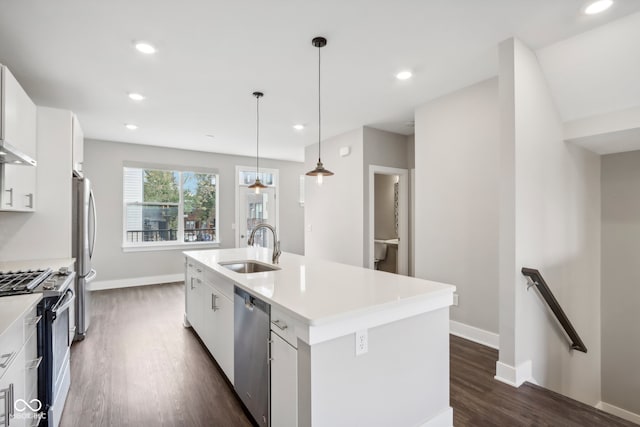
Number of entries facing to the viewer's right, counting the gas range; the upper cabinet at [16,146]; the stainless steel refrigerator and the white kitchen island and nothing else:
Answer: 3

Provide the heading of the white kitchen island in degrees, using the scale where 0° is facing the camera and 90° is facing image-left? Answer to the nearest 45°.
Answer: approximately 45°

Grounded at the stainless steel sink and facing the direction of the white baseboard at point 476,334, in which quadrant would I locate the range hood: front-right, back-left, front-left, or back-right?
back-right

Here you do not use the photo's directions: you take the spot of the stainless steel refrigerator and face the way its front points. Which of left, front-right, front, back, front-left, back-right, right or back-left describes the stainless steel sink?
front-right

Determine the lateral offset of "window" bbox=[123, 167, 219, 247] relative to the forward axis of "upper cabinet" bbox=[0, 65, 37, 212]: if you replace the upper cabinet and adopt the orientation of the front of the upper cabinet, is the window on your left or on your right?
on your left

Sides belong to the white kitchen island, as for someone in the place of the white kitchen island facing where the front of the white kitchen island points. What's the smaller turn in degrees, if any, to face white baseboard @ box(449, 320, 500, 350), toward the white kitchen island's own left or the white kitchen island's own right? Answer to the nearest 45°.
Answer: approximately 180°

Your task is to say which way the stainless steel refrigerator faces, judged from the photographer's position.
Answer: facing to the right of the viewer

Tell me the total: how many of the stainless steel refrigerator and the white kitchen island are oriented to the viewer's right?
1

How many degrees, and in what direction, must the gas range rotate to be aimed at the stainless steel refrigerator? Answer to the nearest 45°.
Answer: approximately 90° to its left

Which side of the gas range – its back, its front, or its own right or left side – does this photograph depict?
right

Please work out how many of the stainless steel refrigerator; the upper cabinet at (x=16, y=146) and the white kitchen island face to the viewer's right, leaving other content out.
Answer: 2

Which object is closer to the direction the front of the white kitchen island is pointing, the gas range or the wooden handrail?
the gas range

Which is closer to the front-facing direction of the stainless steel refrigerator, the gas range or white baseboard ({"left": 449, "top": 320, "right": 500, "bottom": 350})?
the white baseboard

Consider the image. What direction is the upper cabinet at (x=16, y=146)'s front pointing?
to the viewer's right
